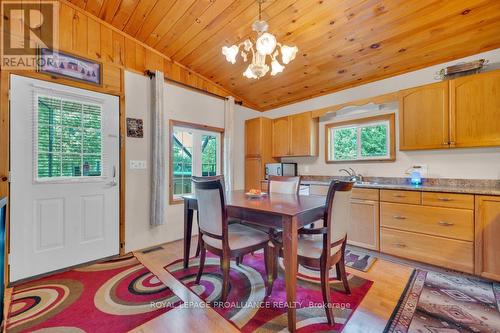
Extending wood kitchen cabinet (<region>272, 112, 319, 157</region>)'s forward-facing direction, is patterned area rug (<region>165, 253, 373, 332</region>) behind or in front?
in front

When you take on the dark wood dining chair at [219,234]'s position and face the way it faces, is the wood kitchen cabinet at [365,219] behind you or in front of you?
in front

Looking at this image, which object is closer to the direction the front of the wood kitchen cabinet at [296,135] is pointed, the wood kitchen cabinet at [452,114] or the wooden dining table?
the wooden dining table

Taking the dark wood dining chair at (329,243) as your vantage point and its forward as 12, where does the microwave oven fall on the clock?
The microwave oven is roughly at 1 o'clock from the dark wood dining chair.

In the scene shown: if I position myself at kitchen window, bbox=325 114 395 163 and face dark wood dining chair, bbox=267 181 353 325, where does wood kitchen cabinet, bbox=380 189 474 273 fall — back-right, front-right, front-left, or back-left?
front-left

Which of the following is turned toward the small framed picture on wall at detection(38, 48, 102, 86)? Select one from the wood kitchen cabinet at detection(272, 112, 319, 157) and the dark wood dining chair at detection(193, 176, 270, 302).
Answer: the wood kitchen cabinet

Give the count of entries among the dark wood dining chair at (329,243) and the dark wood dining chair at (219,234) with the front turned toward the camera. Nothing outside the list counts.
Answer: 0

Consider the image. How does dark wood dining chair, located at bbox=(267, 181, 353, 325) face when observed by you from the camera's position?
facing away from the viewer and to the left of the viewer

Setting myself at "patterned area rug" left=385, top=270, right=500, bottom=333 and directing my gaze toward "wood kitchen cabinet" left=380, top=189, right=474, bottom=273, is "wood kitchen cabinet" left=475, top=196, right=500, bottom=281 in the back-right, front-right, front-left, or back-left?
front-right

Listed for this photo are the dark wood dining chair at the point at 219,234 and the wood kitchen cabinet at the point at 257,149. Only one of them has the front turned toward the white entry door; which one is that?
the wood kitchen cabinet

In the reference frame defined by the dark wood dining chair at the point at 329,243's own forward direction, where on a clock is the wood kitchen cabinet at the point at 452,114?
The wood kitchen cabinet is roughly at 3 o'clock from the dark wood dining chair.

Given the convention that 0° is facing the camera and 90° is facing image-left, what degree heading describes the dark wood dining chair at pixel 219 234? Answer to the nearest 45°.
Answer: approximately 225°

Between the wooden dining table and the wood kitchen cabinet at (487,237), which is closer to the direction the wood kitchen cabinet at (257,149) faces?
the wooden dining table

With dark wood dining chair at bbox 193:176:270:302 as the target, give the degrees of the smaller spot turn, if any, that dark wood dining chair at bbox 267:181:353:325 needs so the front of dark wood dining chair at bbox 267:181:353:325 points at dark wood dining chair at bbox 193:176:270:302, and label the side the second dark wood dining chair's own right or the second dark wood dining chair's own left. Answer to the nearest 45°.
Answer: approximately 45° to the second dark wood dining chair's own left

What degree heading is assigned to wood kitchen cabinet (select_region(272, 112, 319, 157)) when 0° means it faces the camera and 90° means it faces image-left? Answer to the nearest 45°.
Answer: approximately 45°

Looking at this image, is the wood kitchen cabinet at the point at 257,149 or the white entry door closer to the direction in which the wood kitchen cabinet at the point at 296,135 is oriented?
the white entry door

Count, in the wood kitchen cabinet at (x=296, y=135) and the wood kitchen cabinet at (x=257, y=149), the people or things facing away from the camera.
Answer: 0

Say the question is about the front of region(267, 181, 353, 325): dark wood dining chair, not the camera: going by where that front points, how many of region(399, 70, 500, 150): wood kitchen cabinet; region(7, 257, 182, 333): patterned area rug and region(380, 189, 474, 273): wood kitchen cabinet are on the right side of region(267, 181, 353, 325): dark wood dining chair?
2

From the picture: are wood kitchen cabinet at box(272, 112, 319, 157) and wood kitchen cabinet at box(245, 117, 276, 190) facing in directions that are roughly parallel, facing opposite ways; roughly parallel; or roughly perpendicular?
roughly parallel

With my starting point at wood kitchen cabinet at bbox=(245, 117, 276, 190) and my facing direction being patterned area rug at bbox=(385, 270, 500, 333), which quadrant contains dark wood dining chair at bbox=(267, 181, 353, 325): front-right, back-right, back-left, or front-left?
front-right

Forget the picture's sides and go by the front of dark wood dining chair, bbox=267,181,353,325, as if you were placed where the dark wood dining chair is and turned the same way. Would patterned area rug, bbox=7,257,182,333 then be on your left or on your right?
on your left
